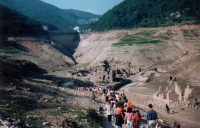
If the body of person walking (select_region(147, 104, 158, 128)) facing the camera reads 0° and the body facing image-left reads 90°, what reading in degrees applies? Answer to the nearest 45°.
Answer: approximately 180°
